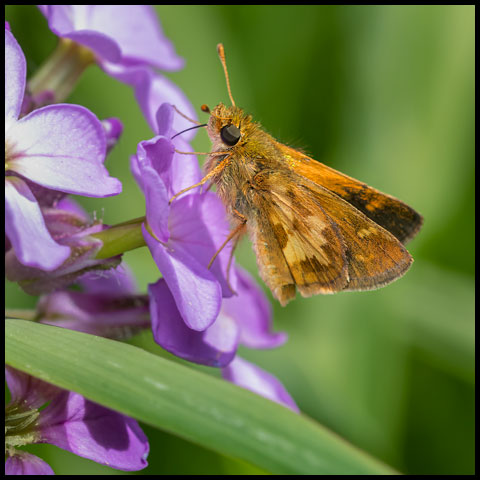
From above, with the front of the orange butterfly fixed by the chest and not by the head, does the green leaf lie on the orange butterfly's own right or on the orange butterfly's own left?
on the orange butterfly's own left

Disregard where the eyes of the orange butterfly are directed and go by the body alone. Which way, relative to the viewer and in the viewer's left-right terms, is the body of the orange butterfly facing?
facing to the left of the viewer
